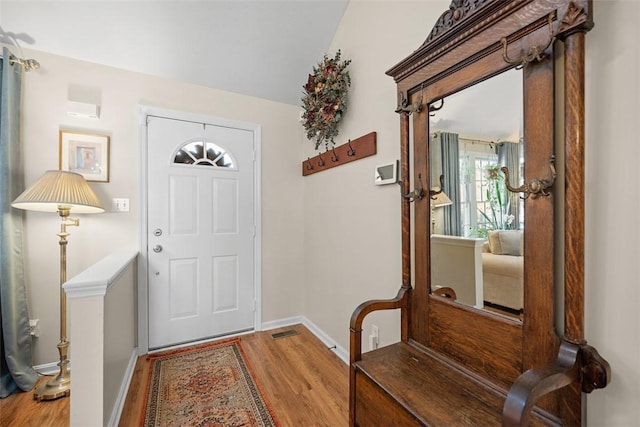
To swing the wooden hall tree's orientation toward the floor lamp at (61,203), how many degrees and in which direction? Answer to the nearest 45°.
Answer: approximately 45° to its right

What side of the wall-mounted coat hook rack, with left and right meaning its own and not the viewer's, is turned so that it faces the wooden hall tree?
left

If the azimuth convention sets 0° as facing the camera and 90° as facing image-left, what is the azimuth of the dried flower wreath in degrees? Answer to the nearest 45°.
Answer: approximately 45°

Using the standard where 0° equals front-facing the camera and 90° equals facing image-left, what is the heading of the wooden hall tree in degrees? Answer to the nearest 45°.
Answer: approximately 45°

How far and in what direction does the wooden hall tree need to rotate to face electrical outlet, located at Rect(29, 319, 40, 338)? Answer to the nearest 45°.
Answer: approximately 45° to its right

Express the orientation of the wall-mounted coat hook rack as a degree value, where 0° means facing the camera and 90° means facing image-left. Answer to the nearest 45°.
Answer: approximately 45°

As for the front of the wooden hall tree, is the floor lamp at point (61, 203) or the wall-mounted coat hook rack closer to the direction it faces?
the floor lamp
